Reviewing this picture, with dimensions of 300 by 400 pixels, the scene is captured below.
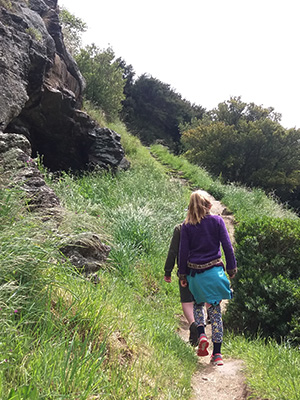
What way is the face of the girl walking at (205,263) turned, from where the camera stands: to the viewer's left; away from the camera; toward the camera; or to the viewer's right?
away from the camera

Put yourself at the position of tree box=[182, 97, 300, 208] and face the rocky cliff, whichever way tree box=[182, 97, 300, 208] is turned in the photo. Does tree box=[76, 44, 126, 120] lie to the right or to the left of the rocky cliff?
right

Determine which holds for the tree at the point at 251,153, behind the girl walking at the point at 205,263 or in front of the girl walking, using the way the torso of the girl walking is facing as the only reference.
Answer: in front

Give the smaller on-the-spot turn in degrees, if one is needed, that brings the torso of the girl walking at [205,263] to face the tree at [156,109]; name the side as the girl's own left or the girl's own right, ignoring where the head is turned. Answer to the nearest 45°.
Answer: approximately 45° to the girl's own left

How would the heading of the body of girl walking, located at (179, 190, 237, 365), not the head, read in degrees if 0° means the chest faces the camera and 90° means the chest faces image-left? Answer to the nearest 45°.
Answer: approximately 180°

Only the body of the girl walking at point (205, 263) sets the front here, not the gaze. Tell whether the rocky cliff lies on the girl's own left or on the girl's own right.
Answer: on the girl's own left

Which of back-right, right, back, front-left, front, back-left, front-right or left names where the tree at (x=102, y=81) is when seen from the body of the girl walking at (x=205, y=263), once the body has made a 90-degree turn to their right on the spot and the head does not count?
back-left

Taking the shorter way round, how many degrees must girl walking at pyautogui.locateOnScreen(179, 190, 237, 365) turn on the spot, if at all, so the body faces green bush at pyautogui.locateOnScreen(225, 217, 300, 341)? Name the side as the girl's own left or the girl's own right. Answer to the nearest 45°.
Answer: approximately 45° to the girl's own right

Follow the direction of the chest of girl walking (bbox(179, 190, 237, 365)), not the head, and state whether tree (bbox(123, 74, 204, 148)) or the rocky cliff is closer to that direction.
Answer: the tree
